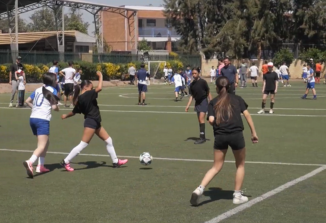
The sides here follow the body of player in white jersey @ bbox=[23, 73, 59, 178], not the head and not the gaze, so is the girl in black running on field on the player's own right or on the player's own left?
on the player's own right

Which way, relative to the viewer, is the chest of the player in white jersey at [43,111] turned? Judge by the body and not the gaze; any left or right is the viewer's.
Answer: facing away from the viewer and to the right of the viewer

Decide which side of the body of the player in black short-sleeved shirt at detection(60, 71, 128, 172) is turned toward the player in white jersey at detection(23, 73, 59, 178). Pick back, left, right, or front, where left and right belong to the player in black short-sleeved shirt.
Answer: back

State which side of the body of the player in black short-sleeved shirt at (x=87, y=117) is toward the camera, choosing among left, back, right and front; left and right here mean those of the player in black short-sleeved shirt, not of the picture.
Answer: right
